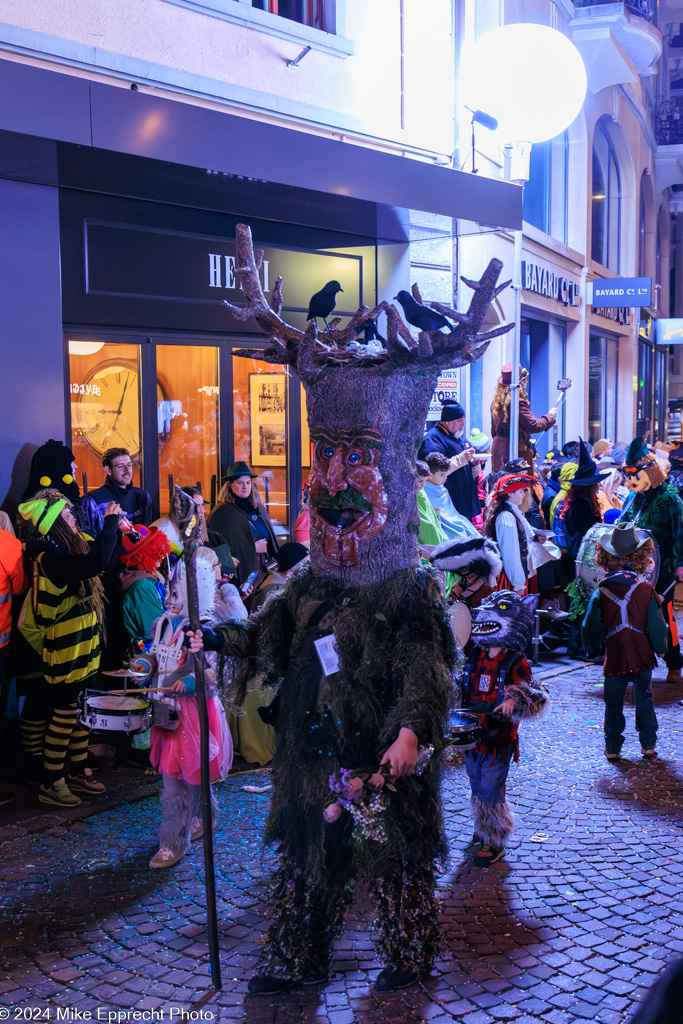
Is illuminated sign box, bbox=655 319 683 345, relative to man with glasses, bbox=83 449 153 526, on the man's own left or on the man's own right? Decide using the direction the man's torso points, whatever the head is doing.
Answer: on the man's own left

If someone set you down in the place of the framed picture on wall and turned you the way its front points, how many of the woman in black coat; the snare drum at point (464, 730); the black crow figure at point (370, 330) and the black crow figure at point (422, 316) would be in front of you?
4

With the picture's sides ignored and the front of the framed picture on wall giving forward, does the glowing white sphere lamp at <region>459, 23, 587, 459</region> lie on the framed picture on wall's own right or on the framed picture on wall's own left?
on the framed picture on wall's own left

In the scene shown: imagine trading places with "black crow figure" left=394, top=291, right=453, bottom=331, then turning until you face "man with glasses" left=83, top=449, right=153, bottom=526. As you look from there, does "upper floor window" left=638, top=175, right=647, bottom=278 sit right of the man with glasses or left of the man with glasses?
right

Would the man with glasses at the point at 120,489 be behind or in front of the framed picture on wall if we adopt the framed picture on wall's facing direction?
in front

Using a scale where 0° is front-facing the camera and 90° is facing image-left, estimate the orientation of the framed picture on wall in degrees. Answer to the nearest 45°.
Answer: approximately 0°

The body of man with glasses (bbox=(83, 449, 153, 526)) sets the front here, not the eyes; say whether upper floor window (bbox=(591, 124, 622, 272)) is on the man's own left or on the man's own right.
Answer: on the man's own left

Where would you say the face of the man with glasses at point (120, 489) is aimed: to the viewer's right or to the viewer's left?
to the viewer's right

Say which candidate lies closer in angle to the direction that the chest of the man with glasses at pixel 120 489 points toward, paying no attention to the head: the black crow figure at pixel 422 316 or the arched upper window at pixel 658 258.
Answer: the black crow figure

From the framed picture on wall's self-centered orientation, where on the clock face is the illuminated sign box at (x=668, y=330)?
The illuminated sign box is roughly at 7 o'clock from the framed picture on wall.

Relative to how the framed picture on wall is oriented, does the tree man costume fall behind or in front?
in front

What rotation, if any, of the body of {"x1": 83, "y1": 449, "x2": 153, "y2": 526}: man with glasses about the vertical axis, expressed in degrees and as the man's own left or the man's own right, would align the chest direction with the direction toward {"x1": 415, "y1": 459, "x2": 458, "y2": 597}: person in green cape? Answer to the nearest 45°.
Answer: approximately 45° to the man's own left

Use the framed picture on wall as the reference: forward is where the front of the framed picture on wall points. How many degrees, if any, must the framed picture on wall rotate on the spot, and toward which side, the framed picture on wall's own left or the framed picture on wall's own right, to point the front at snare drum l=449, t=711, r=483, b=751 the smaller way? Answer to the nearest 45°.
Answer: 0° — it already faces it

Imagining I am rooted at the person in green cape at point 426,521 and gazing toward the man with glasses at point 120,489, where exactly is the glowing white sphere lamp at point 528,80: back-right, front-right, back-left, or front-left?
back-right
